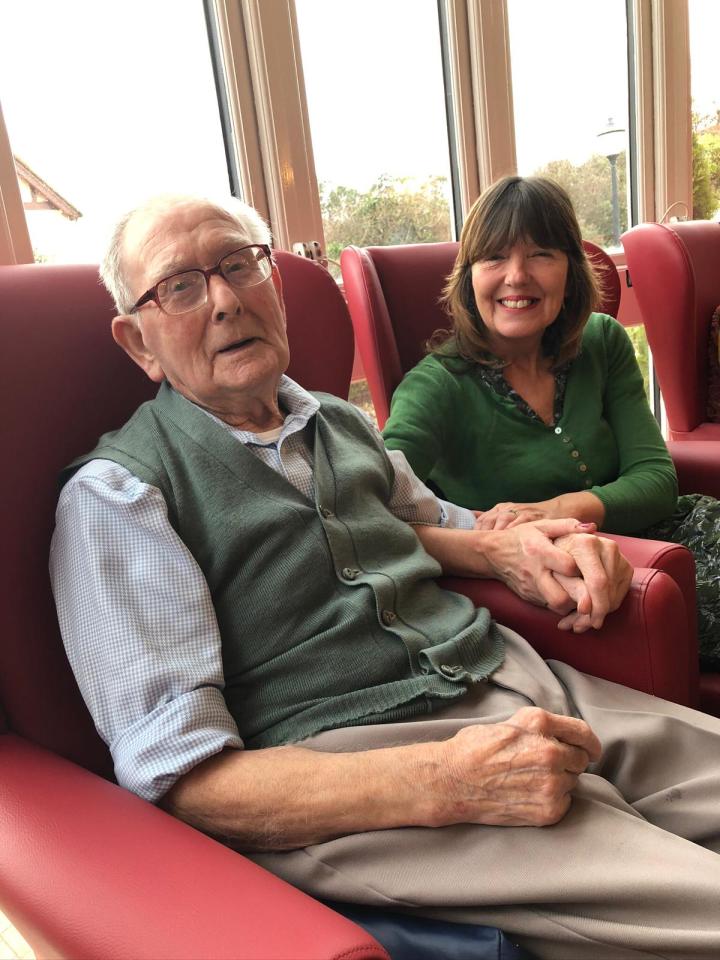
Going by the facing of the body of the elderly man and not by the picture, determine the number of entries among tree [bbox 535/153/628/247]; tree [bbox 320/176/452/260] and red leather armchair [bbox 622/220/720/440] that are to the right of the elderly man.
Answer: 0

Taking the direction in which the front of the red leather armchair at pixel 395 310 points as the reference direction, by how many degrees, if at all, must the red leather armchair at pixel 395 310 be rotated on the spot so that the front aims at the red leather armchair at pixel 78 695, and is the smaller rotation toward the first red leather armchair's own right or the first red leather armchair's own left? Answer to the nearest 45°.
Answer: approximately 45° to the first red leather armchair's own right

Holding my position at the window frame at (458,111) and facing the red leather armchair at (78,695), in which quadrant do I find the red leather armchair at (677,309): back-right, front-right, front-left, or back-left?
front-left

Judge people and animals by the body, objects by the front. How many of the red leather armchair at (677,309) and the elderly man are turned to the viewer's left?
0

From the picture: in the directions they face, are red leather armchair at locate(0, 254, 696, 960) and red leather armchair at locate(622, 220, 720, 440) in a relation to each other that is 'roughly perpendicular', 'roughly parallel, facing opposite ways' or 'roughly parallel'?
roughly parallel

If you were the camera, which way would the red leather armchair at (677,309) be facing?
facing the viewer and to the right of the viewer

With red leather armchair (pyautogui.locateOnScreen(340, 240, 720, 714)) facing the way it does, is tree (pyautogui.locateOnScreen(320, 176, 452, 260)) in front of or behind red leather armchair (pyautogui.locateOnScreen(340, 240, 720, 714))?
behind

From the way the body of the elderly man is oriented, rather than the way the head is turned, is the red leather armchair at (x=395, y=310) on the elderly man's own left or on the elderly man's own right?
on the elderly man's own left

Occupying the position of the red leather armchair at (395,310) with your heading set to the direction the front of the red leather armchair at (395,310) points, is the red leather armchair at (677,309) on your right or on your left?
on your left

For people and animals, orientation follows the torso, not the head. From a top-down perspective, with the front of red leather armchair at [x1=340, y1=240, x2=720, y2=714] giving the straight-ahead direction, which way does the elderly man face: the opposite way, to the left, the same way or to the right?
the same way

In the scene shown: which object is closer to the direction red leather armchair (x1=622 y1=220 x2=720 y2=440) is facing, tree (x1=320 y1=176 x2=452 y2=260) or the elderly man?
the elderly man

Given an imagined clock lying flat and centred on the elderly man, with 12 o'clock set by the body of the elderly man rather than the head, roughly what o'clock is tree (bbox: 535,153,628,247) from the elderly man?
The tree is roughly at 8 o'clock from the elderly man.

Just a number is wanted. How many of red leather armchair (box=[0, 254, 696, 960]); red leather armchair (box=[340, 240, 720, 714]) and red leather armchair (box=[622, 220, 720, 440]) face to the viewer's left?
0

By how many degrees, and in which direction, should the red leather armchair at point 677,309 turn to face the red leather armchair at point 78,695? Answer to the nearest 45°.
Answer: approximately 45° to its right

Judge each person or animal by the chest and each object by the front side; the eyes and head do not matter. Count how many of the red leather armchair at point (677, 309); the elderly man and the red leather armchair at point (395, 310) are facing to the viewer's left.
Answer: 0

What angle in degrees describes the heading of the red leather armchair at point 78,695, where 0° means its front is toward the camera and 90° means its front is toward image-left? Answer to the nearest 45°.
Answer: approximately 315°

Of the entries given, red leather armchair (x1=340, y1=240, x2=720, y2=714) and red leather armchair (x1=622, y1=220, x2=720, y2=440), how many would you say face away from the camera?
0
